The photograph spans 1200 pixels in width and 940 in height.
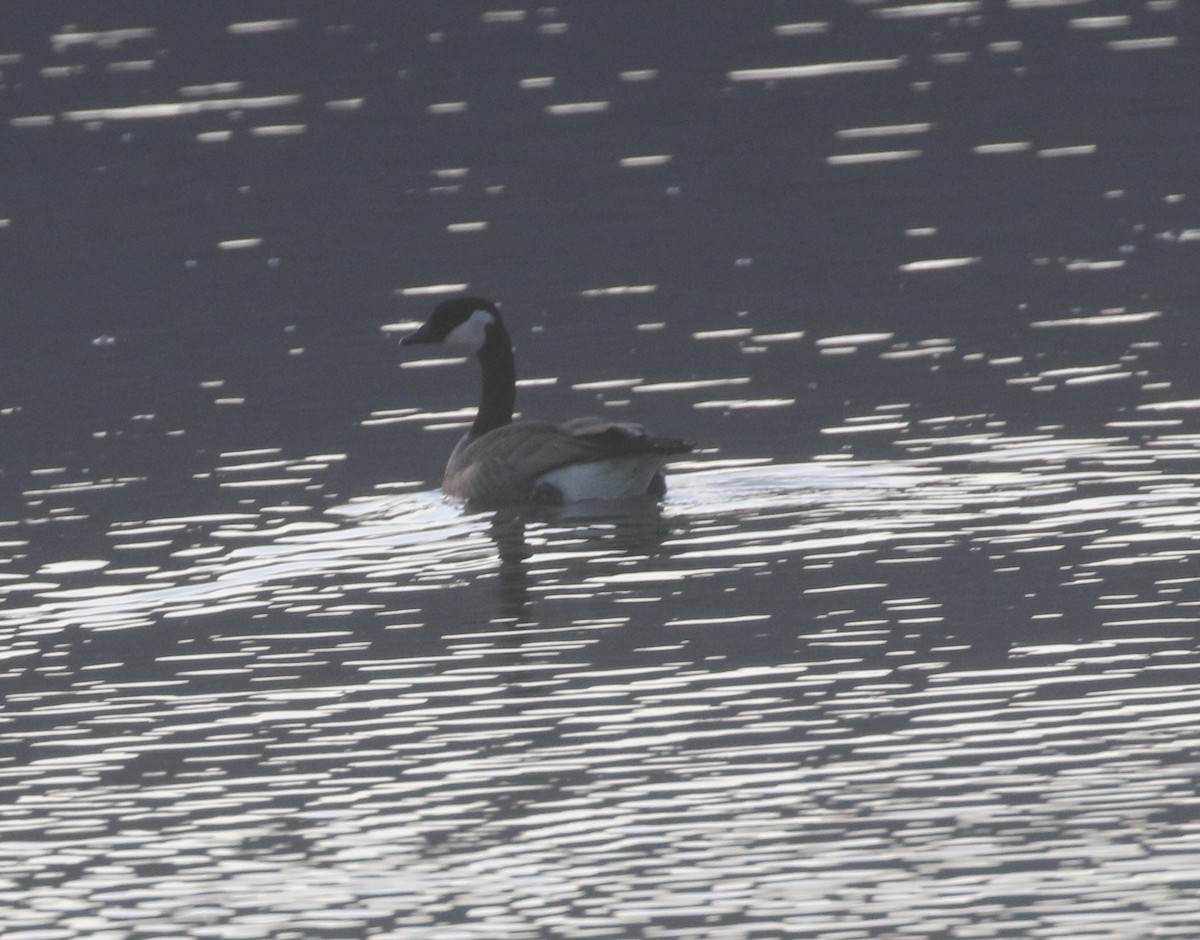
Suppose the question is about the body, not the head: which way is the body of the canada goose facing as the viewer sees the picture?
to the viewer's left
